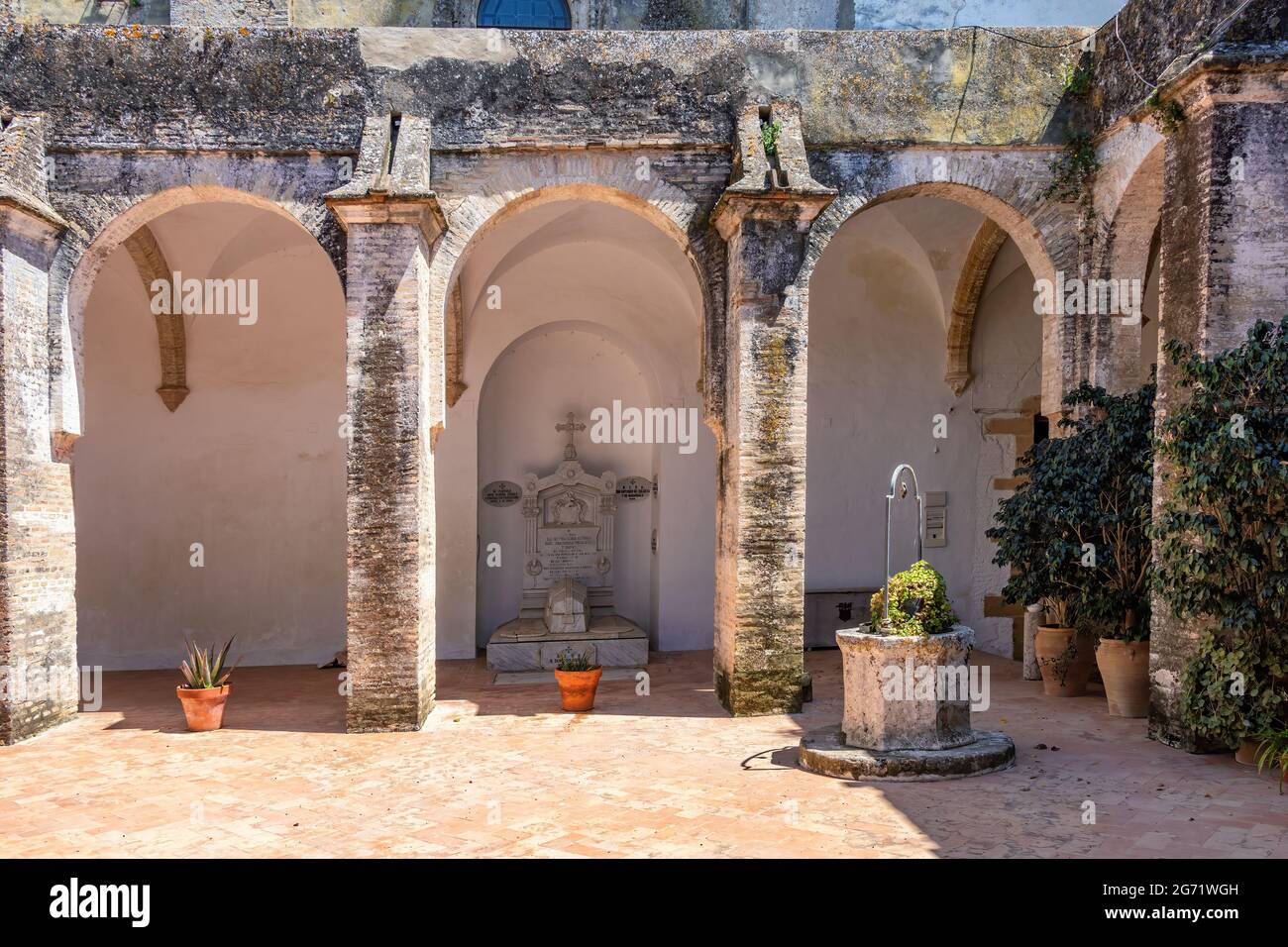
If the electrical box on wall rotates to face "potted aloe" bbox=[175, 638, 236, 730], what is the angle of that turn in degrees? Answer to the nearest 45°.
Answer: approximately 45° to its right

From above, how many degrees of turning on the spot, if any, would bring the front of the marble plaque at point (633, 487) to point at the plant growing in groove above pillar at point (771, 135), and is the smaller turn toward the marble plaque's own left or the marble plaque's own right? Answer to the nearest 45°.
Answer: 0° — it already faces it

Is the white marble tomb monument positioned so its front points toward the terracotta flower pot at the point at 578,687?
yes

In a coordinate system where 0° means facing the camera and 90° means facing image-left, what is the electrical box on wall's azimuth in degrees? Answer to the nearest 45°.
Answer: approximately 0°

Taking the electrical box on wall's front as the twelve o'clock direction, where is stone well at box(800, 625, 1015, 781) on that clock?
The stone well is roughly at 12 o'clock from the electrical box on wall.
